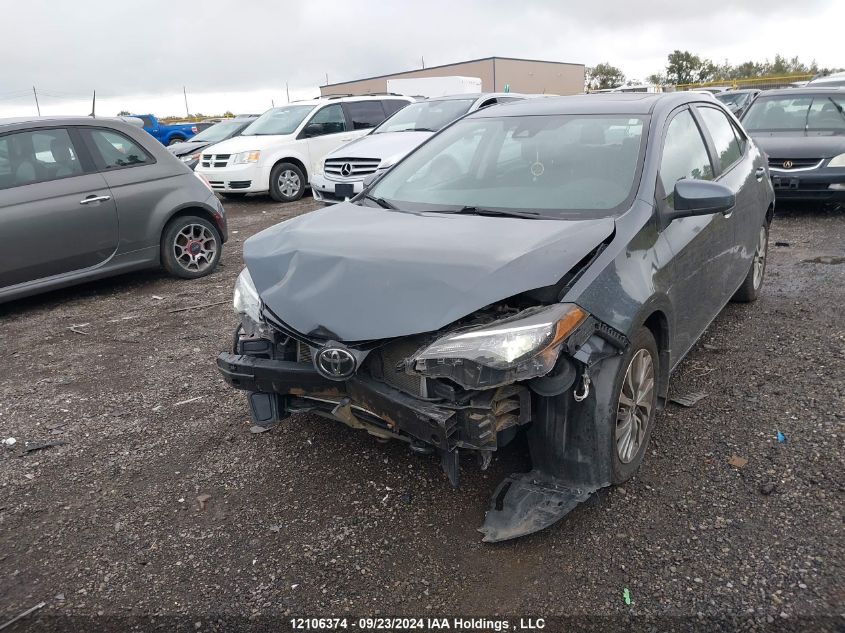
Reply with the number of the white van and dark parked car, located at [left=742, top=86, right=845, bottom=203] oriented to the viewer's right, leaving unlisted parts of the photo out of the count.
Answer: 0

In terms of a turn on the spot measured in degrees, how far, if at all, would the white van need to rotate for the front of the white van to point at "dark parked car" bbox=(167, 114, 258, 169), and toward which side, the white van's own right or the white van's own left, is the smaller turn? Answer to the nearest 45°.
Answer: approximately 90° to the white van's own right

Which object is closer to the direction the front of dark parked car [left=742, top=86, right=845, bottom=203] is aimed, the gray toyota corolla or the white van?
the gray toyota corolla

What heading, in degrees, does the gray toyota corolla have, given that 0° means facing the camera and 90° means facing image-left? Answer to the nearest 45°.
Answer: approximately 45°

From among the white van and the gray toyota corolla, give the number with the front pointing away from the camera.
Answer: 0

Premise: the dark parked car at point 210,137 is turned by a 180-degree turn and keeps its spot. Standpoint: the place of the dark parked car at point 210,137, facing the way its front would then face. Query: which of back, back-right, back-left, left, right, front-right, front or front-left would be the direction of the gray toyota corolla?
back-right

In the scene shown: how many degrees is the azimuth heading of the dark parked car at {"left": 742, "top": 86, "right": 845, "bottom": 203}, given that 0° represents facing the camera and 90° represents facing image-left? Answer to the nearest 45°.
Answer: approximately 0°

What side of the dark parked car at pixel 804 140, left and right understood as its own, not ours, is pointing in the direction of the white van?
right

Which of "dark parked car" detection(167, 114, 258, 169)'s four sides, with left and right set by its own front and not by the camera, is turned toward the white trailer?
back

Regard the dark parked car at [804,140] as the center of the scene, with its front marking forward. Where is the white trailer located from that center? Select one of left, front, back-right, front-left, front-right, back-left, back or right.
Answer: back-right

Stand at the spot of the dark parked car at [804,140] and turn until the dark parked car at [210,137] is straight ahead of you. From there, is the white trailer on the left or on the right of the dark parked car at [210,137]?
right

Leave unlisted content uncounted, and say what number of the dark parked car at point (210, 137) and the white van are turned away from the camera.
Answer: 0

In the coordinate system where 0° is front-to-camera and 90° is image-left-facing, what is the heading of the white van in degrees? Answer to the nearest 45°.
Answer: approximately 45°
